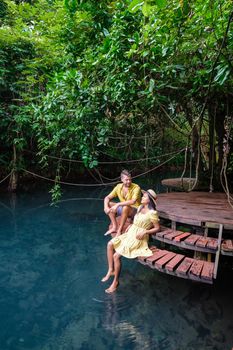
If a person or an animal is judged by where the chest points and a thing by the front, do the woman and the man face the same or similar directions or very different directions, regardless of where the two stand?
same or similar directions

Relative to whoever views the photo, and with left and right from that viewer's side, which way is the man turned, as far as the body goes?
facing the viewer and to the left of the viewer

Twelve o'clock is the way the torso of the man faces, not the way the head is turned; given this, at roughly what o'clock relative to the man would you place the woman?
The woman is roughly at 10 o'clock from the man.

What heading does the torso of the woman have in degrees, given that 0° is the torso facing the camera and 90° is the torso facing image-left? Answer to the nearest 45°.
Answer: approximately 45°

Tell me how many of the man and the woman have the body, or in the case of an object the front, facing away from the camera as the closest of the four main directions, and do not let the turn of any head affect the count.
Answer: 0
